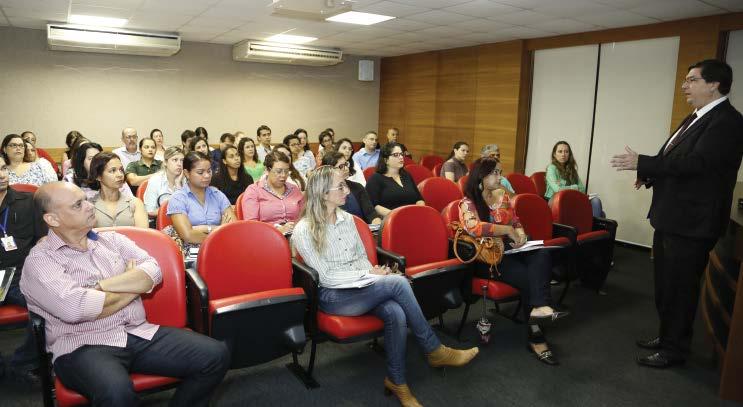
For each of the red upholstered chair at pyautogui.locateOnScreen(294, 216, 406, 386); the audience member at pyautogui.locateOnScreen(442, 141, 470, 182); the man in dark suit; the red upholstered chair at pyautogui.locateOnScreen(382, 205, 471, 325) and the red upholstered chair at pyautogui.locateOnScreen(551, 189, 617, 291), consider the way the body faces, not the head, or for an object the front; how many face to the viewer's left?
1

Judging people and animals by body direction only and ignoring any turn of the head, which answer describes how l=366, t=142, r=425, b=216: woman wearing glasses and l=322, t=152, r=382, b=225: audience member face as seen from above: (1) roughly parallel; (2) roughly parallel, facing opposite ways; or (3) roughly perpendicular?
roughly parallel

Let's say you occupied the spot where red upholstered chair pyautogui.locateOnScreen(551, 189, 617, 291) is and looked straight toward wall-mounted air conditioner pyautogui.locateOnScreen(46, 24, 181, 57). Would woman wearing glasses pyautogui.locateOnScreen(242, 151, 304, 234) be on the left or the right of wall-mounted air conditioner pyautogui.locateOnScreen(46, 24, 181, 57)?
left

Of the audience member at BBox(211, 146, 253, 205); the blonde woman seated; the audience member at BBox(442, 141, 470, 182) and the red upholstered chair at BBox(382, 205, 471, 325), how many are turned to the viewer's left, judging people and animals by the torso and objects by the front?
0

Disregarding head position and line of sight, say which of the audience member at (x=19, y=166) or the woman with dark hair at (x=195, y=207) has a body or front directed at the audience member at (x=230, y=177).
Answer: the audience member at (x=19, y=166)

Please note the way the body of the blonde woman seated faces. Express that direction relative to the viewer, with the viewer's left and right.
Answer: facing the viewer and to the right of the viewer

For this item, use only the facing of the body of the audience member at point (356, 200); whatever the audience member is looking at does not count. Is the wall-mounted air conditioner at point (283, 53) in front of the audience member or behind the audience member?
behind

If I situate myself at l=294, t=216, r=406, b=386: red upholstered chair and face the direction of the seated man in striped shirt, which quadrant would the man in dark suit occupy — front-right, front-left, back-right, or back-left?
back-left

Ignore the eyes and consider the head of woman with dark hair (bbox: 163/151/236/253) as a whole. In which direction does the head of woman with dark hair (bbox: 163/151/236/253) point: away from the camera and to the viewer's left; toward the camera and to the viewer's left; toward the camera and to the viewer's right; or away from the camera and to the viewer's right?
toward the camera and to the viewer's right

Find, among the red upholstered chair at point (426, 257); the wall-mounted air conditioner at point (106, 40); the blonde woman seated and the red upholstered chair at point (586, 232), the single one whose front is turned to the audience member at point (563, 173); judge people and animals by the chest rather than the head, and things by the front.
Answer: the wall-mounted air conditioner

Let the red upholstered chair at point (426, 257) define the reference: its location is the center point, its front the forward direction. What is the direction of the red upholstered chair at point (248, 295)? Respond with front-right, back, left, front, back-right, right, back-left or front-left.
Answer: right

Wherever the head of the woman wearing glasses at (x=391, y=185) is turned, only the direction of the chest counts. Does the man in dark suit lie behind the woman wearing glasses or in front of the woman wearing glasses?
in front

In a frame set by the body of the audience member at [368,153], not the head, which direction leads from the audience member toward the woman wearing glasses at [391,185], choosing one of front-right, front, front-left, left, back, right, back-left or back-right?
front-right

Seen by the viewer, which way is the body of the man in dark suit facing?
to the viewer's left
